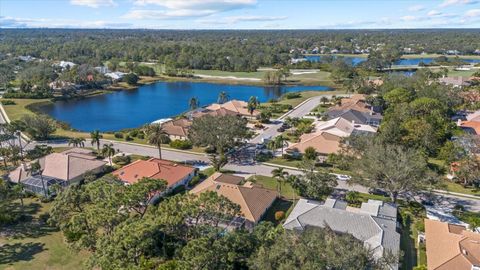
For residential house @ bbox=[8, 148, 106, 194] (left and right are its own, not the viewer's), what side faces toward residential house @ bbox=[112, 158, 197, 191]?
right

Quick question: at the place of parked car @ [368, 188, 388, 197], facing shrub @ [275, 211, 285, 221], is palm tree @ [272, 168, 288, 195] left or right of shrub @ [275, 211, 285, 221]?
right

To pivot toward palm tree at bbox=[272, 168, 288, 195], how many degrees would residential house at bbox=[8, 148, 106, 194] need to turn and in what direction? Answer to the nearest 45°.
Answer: approximately 90° to its right

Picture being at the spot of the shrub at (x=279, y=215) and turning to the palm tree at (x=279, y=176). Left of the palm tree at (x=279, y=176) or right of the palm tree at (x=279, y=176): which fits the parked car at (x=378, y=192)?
right

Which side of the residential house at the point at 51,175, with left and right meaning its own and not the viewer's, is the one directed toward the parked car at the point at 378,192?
right

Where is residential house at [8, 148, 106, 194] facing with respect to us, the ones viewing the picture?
facing away from the viewer and to the right of the viewer
